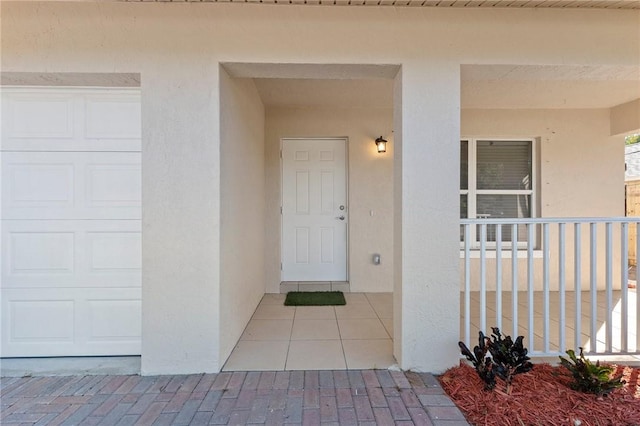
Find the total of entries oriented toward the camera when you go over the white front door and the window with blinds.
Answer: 2

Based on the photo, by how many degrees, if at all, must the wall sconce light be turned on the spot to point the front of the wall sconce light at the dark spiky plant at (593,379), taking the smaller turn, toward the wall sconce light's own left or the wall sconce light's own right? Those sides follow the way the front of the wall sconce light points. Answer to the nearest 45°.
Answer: approximately 45° to the wall sconce light's own left

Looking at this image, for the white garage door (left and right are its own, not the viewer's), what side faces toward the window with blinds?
left

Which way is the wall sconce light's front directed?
toward the camera

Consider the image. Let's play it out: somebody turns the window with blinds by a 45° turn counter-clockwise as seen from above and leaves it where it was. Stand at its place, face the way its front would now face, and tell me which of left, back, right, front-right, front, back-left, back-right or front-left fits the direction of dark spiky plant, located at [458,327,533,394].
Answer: front-right

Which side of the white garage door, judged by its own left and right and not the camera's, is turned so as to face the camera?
front

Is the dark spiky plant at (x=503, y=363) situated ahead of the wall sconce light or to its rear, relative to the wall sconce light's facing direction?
ahead

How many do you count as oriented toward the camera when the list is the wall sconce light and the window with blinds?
2

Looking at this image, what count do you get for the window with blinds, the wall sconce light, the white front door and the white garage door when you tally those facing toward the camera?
4

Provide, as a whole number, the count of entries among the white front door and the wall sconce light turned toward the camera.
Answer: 2

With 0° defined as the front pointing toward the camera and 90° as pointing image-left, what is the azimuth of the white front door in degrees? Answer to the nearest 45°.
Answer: approximately 0°

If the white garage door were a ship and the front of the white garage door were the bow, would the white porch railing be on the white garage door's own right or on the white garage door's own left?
on the white garage door's own left

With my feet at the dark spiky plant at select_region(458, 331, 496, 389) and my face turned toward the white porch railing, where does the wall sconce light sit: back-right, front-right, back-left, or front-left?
front-left

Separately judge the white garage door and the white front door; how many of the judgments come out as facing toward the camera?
2

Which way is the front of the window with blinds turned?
toward the camera
